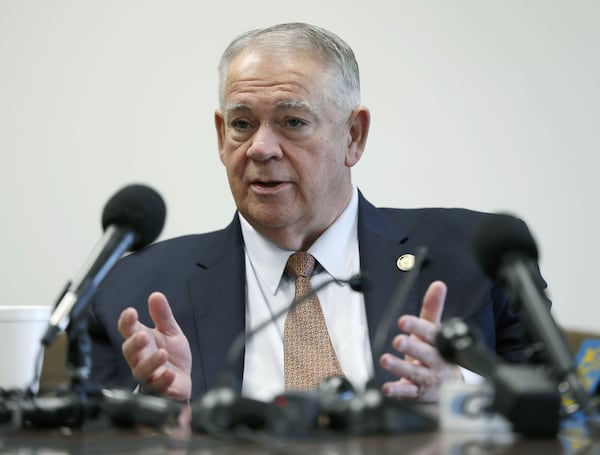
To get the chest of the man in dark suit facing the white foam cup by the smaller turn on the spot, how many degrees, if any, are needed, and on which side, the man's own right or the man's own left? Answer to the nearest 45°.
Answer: approximately 45° to the man's own right

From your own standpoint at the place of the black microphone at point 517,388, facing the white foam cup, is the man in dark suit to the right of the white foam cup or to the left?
right

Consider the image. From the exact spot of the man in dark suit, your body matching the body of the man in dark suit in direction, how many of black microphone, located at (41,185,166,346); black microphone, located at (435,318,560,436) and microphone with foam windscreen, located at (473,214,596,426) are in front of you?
3

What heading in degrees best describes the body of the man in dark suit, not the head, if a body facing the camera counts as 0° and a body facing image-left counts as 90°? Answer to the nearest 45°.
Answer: approximately 0°

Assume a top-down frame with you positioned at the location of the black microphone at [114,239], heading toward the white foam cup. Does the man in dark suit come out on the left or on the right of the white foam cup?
right

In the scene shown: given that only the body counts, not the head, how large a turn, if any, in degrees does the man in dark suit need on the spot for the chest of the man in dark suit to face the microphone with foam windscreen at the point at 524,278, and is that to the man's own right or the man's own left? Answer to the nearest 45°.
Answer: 0° — they already face it
